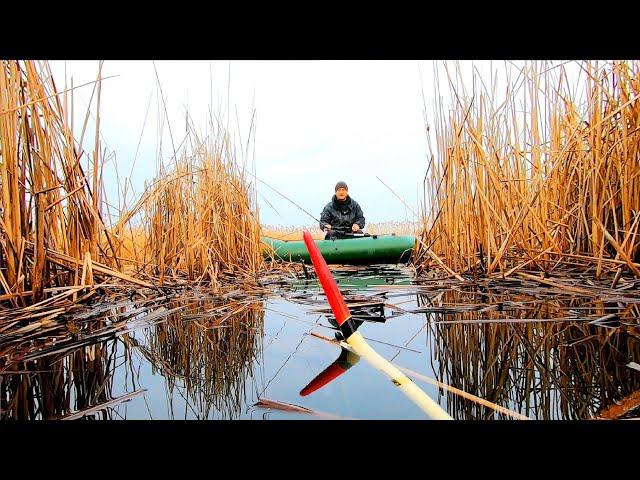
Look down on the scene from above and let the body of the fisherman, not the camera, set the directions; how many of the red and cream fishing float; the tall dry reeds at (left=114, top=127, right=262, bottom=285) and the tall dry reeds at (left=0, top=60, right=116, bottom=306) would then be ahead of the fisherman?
3

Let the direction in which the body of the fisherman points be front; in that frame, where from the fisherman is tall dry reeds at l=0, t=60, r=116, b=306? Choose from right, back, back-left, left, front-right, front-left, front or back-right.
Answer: front

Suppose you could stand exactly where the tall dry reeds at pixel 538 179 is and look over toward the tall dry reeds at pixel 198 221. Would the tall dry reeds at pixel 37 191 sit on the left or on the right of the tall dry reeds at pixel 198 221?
left

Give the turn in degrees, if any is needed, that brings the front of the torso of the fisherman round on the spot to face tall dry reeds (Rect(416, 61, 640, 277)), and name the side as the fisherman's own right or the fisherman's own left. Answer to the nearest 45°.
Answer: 0° — they already face it

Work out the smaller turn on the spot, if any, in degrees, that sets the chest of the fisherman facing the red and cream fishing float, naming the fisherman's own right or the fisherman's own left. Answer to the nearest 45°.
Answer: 0° — they already face it

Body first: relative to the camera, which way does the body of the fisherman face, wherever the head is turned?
toward the camera

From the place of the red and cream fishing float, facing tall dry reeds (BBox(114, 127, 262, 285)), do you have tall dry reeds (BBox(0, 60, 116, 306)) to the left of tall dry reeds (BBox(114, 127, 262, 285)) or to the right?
left
